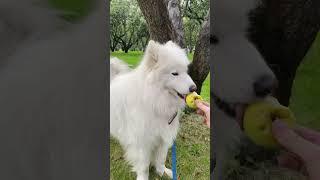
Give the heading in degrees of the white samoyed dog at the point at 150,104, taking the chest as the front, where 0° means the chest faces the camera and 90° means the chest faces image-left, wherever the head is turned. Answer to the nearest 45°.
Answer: approximately 315°
